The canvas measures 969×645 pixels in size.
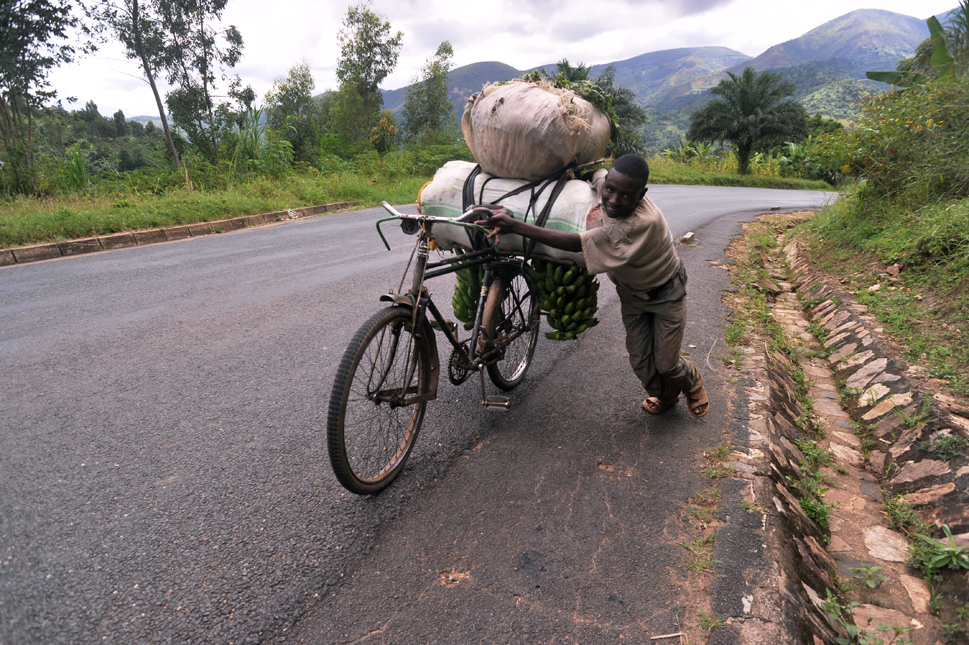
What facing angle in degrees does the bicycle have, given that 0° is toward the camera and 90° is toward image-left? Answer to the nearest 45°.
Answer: approximately 45°

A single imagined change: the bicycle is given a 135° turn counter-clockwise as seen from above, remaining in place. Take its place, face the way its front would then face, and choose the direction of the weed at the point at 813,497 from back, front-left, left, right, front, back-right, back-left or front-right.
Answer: front

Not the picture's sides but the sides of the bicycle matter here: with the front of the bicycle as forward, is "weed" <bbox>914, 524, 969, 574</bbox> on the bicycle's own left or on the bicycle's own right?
on the bicycle's own left

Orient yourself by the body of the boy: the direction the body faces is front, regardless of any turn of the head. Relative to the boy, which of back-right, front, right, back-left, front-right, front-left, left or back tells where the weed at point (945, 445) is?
back-left

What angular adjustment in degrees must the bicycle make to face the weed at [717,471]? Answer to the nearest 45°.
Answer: approximately 135° to its left
